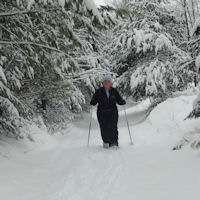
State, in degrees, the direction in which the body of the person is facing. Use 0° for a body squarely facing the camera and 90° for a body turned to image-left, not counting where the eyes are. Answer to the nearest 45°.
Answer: approximately 0°

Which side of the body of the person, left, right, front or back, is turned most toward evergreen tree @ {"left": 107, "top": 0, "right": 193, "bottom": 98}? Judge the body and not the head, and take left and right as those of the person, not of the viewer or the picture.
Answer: back
